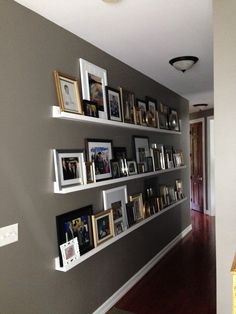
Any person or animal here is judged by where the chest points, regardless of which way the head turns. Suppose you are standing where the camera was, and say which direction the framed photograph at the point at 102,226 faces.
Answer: facing the viewer and to the right of the viewer

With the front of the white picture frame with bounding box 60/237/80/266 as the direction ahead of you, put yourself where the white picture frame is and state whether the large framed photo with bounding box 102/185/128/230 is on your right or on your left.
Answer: on your left

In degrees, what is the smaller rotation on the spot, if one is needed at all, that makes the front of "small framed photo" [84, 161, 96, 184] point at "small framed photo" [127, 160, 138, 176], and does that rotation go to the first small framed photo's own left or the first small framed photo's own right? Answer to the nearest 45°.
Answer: approximately 90° to the first small framed photo's own left

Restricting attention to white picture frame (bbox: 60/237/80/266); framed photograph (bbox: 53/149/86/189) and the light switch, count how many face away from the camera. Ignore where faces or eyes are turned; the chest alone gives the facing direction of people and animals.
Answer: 0

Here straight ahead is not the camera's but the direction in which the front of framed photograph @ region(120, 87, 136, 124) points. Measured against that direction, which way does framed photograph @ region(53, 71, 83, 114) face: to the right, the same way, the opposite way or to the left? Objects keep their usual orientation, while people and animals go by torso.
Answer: the same way

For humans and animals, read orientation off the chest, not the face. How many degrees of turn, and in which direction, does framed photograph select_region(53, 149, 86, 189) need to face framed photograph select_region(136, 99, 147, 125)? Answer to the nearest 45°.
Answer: approximately 90° to its left

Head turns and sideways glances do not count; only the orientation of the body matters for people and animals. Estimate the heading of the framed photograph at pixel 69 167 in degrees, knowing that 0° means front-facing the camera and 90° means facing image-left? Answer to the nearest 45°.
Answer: approximately 315°

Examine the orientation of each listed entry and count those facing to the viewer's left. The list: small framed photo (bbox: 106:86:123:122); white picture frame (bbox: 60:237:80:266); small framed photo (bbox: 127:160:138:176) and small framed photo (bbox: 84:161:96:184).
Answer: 0

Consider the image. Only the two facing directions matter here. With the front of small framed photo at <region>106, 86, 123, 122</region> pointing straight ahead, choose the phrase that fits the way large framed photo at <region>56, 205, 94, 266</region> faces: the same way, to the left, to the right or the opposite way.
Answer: the same way

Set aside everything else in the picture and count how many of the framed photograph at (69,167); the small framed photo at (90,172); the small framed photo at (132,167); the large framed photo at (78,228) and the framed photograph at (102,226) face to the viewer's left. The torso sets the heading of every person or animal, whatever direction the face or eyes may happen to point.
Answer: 0

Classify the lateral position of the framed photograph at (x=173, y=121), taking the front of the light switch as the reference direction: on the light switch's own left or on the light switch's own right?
on the light switch's own left

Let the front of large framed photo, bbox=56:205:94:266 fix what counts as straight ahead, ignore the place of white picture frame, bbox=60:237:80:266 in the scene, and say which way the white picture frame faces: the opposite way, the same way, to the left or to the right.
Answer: the same way

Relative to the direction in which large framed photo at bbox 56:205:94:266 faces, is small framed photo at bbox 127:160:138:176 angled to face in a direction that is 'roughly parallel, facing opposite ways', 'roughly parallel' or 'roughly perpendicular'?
roughly parallel

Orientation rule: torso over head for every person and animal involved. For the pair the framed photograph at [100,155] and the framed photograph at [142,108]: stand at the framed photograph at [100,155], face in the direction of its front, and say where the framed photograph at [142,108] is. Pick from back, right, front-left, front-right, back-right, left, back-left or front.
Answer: left
